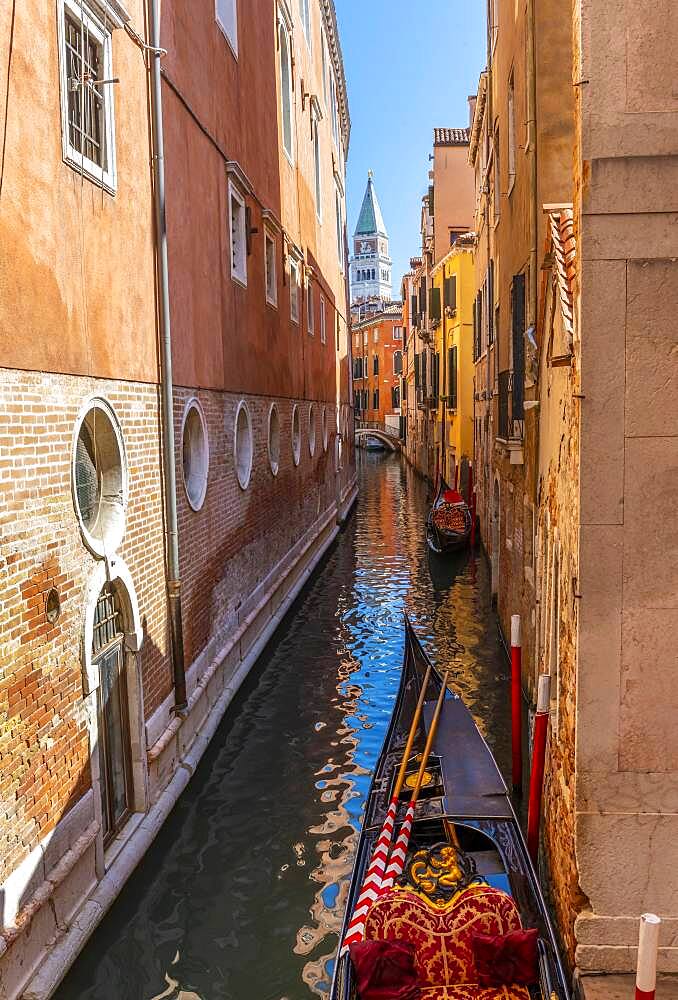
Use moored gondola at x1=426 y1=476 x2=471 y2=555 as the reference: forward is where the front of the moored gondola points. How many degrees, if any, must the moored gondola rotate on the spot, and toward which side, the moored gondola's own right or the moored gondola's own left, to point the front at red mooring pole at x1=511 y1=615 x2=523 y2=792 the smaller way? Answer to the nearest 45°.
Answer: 0° — it already faces it

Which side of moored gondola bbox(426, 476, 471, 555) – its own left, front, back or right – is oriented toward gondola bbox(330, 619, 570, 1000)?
front

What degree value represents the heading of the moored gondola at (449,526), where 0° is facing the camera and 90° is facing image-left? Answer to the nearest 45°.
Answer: approximately 0°
